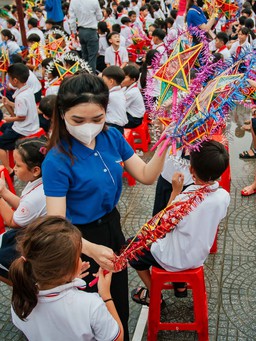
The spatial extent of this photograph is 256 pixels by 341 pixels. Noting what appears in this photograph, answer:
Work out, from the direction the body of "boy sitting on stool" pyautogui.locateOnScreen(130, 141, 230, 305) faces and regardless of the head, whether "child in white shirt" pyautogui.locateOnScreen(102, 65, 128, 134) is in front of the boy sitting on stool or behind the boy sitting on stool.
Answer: in front

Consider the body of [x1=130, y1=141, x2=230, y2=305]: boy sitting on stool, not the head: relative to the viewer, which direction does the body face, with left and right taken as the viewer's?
facing away from the viewer and to the left of the viewer

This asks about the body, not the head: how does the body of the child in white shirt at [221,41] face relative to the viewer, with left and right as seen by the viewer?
facing to the left of the viewer

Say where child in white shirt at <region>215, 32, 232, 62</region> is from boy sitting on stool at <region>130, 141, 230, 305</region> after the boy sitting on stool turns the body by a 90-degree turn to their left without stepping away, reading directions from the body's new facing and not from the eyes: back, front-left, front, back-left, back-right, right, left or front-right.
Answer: back-right

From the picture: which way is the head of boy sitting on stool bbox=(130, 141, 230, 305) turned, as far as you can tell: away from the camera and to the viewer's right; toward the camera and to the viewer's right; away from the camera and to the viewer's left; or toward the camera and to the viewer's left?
away from the camera and to the viewer's left

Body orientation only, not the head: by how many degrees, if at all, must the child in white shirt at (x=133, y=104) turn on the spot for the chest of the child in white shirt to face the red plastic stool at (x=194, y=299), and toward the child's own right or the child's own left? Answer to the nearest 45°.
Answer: approximately 90° to the child's own left

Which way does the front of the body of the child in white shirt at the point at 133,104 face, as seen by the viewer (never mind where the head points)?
to the viewer's left
